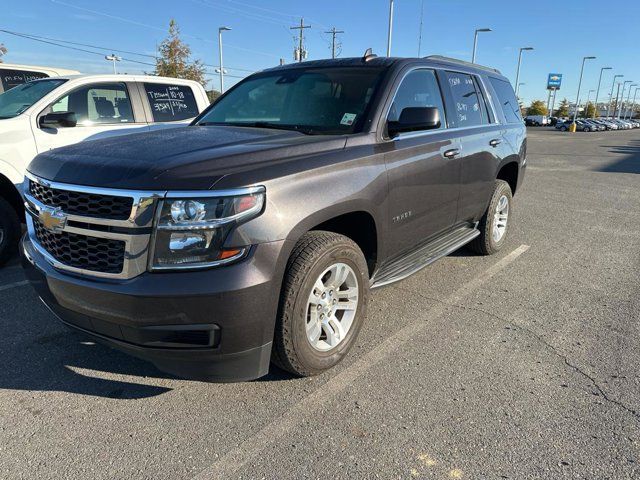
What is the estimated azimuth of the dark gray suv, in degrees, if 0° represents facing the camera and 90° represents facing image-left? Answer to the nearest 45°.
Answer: approximately 45°

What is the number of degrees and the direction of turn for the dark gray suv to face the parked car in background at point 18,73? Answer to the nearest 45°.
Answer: approximately 90° to its right

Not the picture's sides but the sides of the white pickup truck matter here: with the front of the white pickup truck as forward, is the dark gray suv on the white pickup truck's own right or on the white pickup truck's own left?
on the white pickup truck's own left

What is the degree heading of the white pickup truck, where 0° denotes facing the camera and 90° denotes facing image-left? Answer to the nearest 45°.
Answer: approximately 45°

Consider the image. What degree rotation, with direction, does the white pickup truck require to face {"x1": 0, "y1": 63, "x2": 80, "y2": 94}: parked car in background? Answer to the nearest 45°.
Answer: approximately 135° to its right

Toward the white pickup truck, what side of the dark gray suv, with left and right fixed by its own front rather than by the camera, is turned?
right
